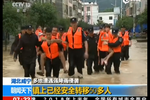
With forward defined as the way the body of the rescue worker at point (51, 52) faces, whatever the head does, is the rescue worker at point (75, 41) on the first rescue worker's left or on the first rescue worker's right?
on the first rescue worker's left

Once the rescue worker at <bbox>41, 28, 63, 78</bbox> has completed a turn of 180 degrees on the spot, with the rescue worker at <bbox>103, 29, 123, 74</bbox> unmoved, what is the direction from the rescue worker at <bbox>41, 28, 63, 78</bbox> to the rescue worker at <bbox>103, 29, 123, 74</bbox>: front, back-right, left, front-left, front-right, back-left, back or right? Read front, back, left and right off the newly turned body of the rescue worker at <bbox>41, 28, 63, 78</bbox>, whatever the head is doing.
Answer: front-right

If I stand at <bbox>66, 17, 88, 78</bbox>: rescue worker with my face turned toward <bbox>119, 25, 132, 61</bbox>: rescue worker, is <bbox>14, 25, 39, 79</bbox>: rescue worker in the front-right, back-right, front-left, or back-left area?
back-left

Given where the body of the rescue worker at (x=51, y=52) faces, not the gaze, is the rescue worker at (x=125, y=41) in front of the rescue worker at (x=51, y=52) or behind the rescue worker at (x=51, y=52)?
behind

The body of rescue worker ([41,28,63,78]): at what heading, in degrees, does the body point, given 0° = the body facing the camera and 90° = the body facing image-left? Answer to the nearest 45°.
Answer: approximately 0°

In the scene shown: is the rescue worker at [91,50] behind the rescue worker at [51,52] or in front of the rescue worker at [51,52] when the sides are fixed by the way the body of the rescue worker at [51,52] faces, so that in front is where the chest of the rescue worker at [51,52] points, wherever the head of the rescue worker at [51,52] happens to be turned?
behind

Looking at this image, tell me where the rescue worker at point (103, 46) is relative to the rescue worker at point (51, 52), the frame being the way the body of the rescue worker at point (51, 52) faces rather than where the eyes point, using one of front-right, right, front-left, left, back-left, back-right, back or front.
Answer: back-left
